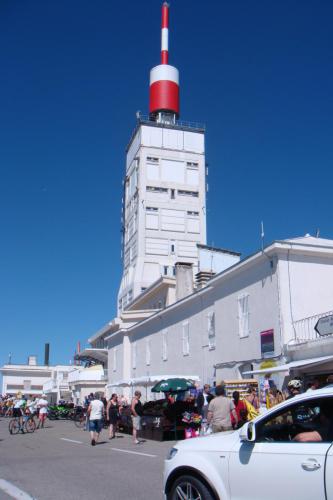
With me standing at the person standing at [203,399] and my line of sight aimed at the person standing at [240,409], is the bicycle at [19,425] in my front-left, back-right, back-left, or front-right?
back-right

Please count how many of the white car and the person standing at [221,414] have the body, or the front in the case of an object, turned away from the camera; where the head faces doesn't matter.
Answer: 1

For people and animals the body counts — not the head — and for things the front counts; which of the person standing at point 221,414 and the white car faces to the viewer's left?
the white car

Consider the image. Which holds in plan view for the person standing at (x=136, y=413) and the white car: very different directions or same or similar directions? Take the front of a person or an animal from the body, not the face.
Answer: very different directions

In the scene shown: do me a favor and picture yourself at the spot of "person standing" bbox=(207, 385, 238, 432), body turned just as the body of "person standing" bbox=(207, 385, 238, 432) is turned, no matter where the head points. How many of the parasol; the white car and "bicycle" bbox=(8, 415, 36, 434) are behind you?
1

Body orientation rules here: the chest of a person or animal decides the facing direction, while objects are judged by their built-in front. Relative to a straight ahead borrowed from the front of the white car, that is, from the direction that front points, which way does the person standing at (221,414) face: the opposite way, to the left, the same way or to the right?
to the right

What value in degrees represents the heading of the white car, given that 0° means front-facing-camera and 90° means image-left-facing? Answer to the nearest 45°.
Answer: approximately 90°
